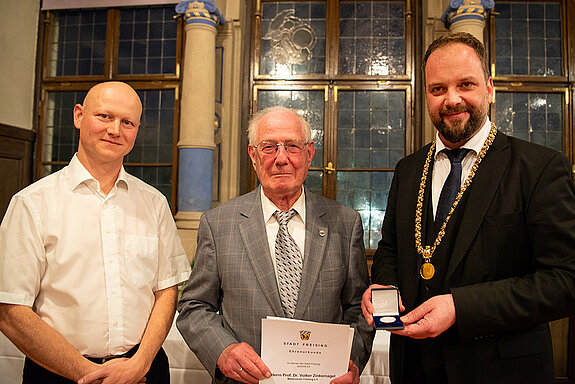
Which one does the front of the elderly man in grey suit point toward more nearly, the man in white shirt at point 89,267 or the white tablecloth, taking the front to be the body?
the man in white shirt

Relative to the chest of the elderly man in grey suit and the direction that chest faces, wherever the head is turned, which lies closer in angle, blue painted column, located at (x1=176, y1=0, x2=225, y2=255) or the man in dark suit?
the man in dark suit

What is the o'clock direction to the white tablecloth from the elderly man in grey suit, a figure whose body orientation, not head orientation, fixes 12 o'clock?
The white tablecloth is roughly at 5 o'clock from the elderly man in grey suit.

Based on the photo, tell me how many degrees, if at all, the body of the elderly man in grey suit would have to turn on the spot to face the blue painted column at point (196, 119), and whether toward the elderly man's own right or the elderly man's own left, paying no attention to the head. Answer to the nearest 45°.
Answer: approximately 180°

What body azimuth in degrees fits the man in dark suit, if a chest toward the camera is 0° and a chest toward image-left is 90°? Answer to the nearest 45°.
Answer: approximately 45°

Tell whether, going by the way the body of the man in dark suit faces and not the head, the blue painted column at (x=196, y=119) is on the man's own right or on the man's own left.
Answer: on the man's own right

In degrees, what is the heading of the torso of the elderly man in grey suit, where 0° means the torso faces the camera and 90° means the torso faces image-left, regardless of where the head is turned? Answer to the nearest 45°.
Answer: approximately 0°

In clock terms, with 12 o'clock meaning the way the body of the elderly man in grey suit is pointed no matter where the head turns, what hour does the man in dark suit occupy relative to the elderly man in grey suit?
The man in dark suit is roughly at 10 o'clock from the elderly man in grey suit.

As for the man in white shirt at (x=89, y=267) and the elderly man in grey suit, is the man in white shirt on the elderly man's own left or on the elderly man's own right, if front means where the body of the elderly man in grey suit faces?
on the elderly man's own right
